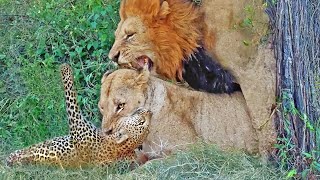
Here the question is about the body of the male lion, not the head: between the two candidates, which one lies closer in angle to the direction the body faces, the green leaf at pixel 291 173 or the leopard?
the leopard

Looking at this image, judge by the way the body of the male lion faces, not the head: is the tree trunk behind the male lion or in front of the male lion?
behind

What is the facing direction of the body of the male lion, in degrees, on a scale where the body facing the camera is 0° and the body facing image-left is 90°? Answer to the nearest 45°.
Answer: approximately 90°

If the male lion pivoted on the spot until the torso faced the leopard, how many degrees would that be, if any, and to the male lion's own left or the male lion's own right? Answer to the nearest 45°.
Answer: approximately 45° to the male lion's own left
